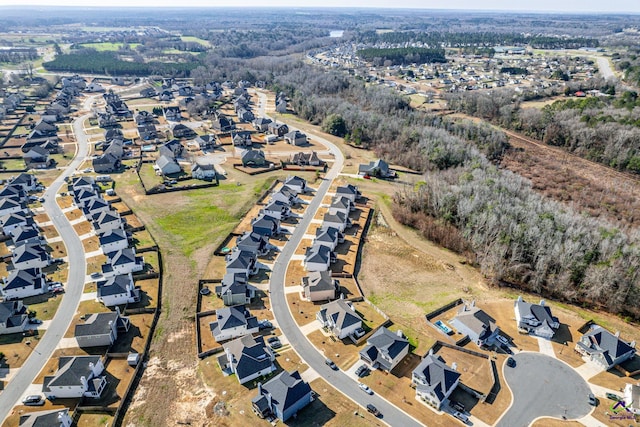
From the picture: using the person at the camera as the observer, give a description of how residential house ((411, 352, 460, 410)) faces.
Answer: facing the viewer and to the left of the viewer

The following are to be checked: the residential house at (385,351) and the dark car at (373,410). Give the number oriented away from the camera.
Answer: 0

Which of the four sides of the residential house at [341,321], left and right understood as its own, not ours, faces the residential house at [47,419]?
front

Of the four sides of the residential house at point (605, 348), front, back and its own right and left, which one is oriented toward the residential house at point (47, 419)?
front

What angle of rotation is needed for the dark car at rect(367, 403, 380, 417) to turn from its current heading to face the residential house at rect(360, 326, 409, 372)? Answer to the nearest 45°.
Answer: approximately 135° to its left

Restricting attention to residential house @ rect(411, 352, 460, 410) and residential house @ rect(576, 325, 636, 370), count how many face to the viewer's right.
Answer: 0

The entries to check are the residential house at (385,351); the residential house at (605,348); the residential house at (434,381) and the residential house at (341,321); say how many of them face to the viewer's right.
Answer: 0

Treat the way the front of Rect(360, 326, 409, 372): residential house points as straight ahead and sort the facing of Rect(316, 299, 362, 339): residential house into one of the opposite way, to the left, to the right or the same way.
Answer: the same way

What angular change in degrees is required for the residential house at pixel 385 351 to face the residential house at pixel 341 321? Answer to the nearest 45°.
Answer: approximately 90° to its right

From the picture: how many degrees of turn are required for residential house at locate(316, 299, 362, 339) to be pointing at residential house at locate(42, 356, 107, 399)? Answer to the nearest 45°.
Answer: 0° — it already faces it

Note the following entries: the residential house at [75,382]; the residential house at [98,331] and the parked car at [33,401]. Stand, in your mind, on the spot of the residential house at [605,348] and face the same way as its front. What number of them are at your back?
0

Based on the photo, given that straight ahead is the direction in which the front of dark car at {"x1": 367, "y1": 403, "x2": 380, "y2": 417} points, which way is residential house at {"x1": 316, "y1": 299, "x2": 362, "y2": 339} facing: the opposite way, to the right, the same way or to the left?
to the right

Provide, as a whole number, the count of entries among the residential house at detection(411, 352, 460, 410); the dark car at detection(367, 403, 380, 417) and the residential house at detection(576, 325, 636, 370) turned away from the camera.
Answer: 0

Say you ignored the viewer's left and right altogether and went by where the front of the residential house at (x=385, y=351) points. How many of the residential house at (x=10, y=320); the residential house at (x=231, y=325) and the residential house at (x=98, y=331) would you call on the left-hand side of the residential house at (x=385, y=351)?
0

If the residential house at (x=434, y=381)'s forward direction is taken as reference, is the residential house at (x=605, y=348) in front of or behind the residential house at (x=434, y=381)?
behind

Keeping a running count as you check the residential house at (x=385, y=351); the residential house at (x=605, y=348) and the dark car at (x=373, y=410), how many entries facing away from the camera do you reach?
0

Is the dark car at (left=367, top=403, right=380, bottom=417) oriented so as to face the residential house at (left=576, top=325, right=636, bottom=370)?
no
